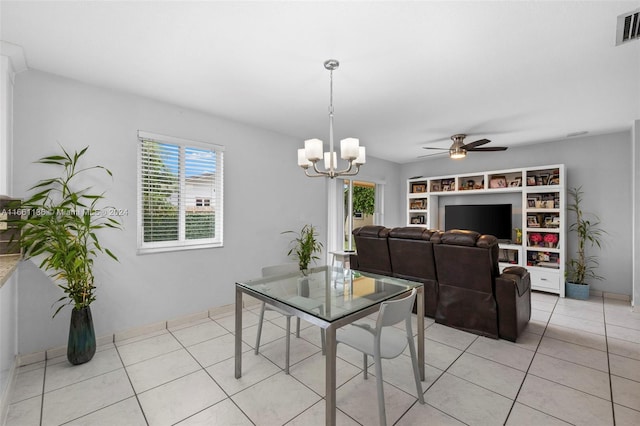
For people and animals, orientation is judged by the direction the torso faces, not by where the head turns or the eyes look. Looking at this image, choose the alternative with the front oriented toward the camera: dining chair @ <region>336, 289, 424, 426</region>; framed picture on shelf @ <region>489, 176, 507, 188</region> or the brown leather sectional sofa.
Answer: the framed picture on shelf

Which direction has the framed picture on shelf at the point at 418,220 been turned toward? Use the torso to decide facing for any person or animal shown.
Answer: toward the camera

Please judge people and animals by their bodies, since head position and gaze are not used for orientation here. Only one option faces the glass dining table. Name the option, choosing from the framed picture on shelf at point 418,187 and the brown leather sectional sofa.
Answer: the framed picture on shelf

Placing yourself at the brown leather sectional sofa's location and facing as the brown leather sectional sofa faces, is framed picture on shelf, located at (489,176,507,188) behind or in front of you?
in front

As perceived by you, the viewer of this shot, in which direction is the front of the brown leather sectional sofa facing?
facing away from the viewer and to the right of the viewer

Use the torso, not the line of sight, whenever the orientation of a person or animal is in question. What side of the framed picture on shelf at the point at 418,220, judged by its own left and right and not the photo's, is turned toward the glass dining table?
front

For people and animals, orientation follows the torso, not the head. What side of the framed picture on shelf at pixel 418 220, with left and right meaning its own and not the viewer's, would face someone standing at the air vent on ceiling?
front

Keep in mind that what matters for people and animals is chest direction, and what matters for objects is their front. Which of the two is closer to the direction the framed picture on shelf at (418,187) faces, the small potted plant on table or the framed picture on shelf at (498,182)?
the small potted plant on table

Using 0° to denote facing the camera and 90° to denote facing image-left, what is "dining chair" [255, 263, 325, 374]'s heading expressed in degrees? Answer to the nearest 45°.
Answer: approximately 315°

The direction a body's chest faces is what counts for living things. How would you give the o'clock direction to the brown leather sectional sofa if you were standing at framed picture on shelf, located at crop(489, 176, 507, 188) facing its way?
The brown leather sectional sofa is roughly at 12 o'clock from the framed picture on shelf.

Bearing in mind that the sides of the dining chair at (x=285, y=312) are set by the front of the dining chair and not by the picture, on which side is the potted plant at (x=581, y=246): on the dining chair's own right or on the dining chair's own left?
on the dining chair's own left

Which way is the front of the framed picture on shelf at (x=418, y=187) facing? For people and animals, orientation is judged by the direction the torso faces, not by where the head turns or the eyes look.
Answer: toward the camera

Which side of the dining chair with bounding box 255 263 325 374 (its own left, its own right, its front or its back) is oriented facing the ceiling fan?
left

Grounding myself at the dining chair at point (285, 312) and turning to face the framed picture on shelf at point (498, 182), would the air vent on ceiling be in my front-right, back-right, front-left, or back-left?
front-right

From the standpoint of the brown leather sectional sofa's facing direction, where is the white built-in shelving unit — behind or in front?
in front

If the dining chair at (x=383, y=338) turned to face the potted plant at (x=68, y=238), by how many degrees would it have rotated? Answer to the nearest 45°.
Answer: approximately 45° to its left

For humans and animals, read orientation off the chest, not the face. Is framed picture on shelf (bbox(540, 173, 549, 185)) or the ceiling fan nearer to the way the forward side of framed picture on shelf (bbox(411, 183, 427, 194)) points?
the ceiling fan

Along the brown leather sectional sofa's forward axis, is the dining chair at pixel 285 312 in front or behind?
behind

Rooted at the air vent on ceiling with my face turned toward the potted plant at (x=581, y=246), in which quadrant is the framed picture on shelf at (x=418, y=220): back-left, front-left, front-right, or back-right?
front-left
